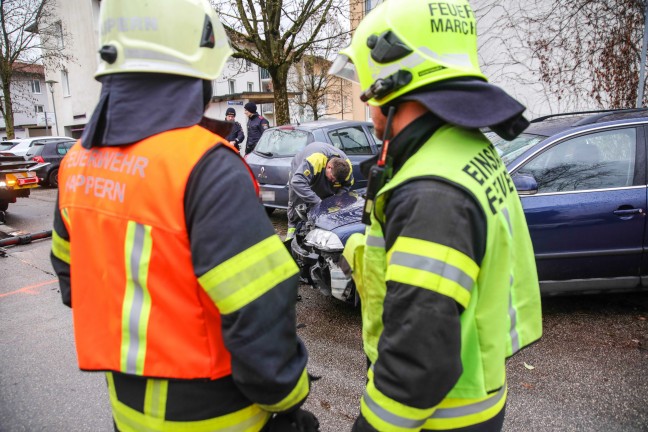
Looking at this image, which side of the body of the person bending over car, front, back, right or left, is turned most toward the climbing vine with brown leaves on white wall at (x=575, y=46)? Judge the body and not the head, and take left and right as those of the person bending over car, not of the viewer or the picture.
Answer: left

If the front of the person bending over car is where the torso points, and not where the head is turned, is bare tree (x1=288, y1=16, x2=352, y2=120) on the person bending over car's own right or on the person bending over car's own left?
on the person bending over car's own left

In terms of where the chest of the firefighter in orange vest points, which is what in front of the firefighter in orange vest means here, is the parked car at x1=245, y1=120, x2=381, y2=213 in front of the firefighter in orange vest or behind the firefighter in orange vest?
in front

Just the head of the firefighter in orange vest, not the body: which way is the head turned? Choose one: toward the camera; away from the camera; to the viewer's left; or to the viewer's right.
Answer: away from the camera

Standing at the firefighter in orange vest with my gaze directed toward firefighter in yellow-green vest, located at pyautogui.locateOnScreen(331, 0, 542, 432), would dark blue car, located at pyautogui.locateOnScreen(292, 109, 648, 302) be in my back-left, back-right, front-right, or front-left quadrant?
front-left

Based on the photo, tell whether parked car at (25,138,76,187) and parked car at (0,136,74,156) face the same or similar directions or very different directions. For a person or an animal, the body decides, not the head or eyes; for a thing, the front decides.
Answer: same or similar directions

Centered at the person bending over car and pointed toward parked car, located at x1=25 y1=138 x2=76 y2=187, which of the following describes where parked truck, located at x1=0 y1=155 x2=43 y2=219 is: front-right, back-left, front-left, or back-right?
front-left

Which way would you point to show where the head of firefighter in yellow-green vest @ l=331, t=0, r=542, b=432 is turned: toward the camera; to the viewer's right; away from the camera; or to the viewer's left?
to the viewer's left

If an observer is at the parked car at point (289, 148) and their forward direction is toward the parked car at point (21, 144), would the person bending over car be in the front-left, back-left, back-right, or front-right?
back-left

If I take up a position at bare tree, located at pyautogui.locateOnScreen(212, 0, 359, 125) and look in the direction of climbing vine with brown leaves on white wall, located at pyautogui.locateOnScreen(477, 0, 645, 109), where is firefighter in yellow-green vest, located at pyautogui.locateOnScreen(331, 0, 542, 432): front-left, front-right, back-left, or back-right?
front-right
